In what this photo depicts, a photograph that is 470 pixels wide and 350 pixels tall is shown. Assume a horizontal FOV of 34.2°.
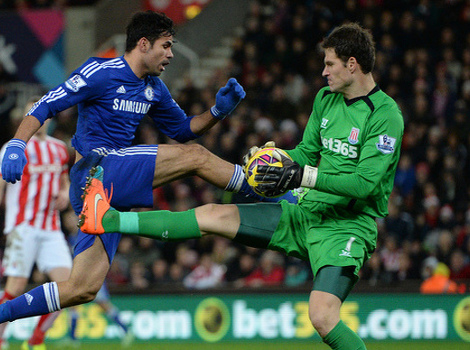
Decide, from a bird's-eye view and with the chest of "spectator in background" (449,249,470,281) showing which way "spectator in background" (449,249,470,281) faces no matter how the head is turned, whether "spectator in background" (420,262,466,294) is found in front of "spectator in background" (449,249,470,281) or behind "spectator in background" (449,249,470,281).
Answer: in front

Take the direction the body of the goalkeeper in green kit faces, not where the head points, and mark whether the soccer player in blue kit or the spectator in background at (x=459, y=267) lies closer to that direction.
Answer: the soccer player in blue kit

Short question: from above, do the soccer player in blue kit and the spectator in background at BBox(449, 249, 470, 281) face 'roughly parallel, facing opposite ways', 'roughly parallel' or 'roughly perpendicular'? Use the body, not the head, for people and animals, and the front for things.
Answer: roughly perpendicular

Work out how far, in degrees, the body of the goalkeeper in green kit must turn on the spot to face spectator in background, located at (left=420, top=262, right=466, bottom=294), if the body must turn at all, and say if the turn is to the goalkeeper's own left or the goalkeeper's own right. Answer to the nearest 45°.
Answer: approximately 135° to the goalkeeper's own right

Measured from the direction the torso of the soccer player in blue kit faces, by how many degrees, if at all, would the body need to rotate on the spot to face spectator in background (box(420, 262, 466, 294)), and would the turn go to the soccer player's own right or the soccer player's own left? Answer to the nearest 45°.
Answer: approximately 90° to the soccer player's own left

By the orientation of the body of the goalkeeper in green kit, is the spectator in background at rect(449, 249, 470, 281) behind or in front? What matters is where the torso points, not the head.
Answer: behind

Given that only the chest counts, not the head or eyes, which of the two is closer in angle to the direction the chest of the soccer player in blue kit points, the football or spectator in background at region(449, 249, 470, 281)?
the football

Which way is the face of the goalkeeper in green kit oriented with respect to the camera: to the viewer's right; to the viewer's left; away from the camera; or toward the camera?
to the viewer's left

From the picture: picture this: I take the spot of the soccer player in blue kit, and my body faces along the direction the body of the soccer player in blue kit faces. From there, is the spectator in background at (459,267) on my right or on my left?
on my left

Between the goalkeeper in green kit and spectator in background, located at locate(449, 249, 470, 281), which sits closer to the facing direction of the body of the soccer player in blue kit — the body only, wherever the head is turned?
the goalkeeper in green kit

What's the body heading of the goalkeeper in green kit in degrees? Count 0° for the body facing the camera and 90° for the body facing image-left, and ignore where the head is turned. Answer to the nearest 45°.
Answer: approximately 45°

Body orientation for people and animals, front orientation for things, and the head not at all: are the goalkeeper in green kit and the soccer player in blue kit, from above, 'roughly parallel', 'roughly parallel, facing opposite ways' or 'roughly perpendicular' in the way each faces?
roughly perpendicular

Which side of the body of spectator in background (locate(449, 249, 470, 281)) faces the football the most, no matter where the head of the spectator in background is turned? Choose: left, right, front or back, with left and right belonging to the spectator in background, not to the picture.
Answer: front

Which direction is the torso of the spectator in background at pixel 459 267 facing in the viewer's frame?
toward the camera

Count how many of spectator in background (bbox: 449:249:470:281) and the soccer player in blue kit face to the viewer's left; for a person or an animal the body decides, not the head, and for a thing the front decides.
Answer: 0

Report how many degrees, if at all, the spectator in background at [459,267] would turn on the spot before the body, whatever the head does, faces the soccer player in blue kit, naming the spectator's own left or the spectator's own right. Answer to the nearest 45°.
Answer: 0° — they already face them
